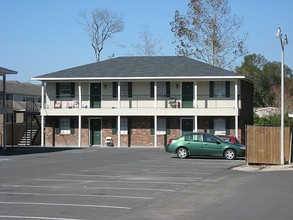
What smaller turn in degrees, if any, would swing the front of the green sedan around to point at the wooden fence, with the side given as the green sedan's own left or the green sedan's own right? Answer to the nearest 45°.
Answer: approximately 45° to the green sedan's own right

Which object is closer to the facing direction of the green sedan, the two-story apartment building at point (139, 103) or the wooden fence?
the wooden fence

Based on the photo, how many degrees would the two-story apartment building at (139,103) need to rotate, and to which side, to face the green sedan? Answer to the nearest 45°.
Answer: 0° — it already faces it

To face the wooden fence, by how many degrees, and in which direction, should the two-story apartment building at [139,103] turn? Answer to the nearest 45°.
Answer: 0° — it already faces it

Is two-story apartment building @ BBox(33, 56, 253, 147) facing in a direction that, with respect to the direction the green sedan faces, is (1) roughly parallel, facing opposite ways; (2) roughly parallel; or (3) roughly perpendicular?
roughly perpendicular

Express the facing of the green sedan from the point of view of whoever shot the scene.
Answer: facing to the right of the viewer

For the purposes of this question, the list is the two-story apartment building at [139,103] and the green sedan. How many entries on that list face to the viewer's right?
1

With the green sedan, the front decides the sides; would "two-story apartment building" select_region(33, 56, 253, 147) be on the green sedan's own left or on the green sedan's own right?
on the green sedan's own left

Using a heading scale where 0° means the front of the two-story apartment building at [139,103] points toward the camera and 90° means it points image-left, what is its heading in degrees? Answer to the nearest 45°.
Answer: approximately 0°
